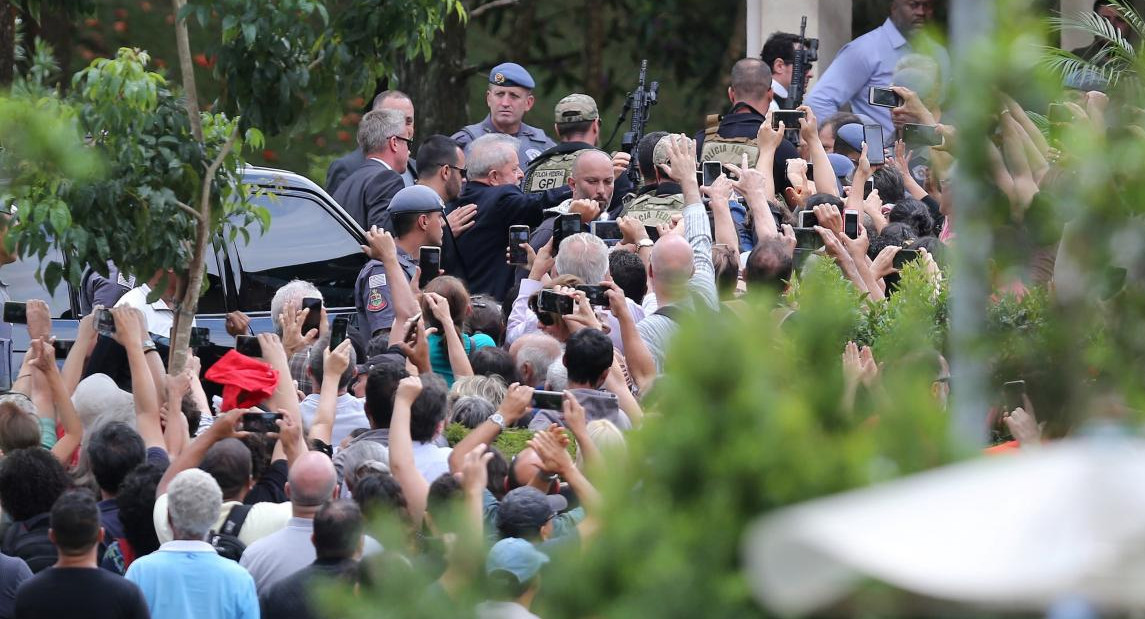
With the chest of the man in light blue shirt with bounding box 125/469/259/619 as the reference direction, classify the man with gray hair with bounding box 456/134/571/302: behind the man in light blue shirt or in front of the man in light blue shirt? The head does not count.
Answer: in front

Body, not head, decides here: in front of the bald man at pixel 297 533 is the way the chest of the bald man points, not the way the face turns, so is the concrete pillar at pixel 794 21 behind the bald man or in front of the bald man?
in front

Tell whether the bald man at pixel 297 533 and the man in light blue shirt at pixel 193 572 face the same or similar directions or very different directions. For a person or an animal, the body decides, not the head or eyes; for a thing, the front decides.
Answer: same or similar directions

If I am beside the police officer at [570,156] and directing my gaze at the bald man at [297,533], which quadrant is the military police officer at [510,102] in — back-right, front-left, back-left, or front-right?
back-right

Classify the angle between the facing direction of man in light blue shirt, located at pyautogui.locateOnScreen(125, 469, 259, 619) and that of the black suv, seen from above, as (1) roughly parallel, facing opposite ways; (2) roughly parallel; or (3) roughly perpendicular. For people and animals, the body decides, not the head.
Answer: roughly perpendicular

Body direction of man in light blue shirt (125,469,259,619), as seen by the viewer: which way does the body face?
away from the camera

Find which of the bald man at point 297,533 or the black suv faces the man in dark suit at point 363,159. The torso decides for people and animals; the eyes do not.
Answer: the bald man

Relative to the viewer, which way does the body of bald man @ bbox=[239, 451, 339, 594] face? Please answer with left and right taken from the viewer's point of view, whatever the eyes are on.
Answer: facing away from the viewer

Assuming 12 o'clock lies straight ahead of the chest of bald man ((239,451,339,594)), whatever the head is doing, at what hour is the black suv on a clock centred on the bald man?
The black suv is roughly at 12 o'clock from the bald man.

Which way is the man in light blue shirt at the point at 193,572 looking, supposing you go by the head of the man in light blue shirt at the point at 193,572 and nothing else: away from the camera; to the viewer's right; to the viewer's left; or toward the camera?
away from the camera

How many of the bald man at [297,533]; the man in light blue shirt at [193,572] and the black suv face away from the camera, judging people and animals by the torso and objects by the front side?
2

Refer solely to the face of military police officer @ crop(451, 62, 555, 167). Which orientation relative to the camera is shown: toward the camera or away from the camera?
toward the camera
